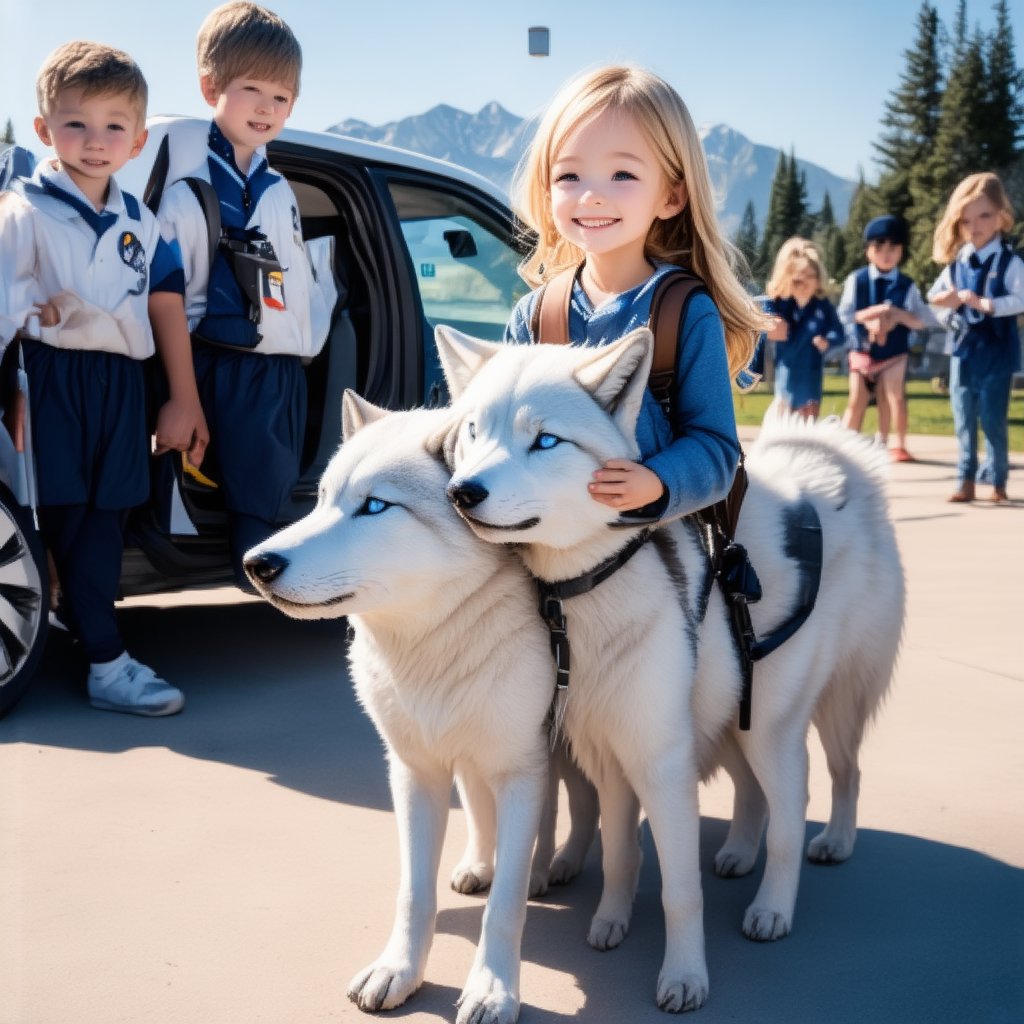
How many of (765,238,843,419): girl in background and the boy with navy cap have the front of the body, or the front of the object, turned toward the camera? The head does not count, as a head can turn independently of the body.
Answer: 2

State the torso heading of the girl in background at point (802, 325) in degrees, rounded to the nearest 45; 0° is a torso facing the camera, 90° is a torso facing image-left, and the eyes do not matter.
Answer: approximately 0°

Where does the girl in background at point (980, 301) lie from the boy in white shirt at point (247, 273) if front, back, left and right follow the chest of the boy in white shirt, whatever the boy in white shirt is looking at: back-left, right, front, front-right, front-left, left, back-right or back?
left

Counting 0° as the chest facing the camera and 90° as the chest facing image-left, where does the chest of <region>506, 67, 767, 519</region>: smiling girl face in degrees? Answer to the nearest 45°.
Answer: approximately 45°

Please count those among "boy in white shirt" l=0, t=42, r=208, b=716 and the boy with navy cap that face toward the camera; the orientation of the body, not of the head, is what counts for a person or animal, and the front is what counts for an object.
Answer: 2

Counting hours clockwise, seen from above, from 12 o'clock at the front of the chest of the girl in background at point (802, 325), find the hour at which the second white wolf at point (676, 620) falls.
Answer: The second white wolf is roughly at 12 o'clock from the girl in background.

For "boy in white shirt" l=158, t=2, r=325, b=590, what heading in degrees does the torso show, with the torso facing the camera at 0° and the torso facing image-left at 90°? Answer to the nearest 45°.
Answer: approximately 315°
